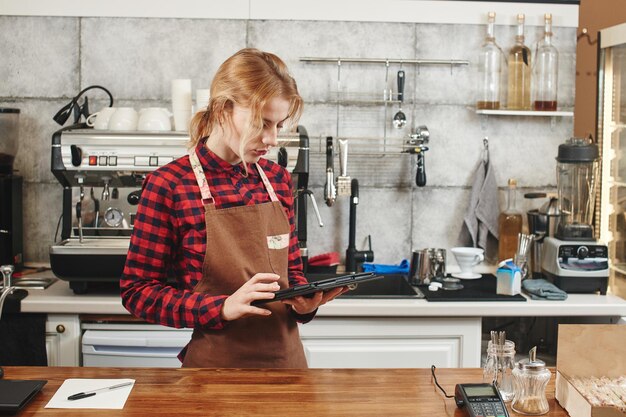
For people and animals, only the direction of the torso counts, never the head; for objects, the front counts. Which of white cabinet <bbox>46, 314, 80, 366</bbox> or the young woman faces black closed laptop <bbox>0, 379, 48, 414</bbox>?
the white cabinet

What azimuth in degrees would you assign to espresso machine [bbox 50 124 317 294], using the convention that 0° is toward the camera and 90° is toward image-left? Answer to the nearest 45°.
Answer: approximately 0°

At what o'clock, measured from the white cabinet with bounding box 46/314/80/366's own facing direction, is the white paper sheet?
The white paper sheet is roughly at 12 o'clock from the white cabinet.

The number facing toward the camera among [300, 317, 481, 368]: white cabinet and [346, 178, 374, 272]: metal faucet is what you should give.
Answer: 2

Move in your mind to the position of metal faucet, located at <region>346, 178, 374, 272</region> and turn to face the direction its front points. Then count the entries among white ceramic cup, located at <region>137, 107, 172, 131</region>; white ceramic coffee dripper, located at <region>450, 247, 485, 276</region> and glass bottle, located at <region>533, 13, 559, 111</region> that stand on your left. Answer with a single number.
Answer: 2

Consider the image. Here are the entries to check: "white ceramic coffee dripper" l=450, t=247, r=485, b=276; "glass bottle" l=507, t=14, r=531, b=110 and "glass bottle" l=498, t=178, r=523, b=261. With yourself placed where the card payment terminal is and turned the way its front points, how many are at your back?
3

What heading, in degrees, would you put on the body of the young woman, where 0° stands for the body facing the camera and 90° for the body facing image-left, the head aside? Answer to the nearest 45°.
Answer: approximately 315°

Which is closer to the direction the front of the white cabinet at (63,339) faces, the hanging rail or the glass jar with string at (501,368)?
the glass jar with string
